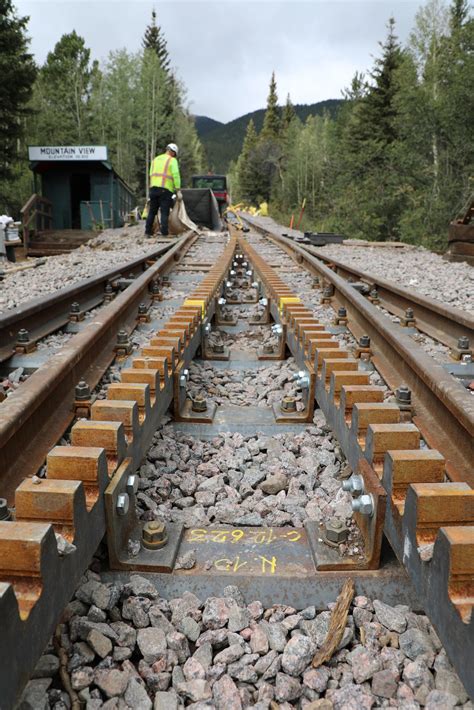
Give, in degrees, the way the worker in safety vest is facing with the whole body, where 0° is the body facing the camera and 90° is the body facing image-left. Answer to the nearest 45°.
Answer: approximately 225°

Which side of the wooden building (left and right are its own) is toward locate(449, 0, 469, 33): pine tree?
left

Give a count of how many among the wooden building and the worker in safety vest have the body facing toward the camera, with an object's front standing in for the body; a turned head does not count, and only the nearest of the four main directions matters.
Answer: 1

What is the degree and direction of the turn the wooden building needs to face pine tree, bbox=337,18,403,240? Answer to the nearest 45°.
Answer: approximately 90° to its left

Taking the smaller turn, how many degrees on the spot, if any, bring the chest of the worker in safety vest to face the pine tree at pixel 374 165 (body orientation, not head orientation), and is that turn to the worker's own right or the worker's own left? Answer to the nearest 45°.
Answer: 0° — they already face it

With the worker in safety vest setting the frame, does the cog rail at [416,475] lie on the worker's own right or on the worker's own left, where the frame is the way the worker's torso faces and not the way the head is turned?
on the worker's own right

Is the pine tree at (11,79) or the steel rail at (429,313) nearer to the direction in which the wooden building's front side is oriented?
the steel rail

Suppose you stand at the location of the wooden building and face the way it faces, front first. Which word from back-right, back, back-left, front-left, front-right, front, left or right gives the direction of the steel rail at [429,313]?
front

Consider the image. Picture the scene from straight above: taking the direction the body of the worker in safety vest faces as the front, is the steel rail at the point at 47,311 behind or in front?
behind

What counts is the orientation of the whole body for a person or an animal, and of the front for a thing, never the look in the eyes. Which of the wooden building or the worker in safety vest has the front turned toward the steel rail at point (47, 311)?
the wooden building

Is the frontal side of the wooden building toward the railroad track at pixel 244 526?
yes

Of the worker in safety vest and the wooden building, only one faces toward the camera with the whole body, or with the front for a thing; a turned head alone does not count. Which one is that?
the wooden building

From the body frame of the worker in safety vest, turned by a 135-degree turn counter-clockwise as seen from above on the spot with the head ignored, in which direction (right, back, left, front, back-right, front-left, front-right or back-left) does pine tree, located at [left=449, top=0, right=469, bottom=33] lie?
back-right

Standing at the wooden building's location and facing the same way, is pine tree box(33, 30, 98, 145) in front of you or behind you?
behind

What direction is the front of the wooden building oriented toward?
toward the camera

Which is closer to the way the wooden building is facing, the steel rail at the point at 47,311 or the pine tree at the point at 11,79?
the steel rail

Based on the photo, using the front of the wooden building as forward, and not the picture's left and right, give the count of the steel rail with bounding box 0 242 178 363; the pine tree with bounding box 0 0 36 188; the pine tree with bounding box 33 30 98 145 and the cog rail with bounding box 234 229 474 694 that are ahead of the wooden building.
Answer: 2
